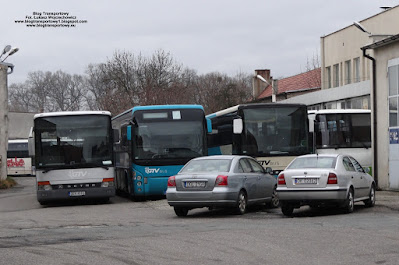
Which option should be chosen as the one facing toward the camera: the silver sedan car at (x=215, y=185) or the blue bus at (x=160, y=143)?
the blue bus

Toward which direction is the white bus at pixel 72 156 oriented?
toward the camera

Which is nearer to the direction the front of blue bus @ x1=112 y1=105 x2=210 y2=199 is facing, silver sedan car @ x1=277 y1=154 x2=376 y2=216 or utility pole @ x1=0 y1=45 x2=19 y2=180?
the silver sedan car

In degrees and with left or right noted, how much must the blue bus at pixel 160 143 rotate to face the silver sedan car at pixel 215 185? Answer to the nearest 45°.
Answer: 0° — it already faces it

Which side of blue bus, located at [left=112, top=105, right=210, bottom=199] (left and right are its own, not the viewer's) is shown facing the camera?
front

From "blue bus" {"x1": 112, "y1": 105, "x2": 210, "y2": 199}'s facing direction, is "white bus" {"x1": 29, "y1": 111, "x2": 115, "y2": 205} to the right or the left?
on its right

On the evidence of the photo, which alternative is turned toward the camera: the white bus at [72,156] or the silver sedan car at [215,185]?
the white bus

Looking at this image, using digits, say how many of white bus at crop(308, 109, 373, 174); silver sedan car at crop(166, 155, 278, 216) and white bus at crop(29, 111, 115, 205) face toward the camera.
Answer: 2

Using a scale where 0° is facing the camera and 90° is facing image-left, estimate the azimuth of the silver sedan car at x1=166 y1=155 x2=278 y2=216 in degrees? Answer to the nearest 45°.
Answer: approximately 225°

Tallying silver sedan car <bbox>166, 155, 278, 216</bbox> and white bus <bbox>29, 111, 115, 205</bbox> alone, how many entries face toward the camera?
1

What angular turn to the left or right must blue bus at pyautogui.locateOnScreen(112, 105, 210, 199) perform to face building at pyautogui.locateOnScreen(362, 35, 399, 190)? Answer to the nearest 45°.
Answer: approximately 90° to its left

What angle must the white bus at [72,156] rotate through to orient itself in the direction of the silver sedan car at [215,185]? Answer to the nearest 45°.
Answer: approximately 45° to its left

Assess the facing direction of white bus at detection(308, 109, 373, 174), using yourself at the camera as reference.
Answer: facing the viewer
